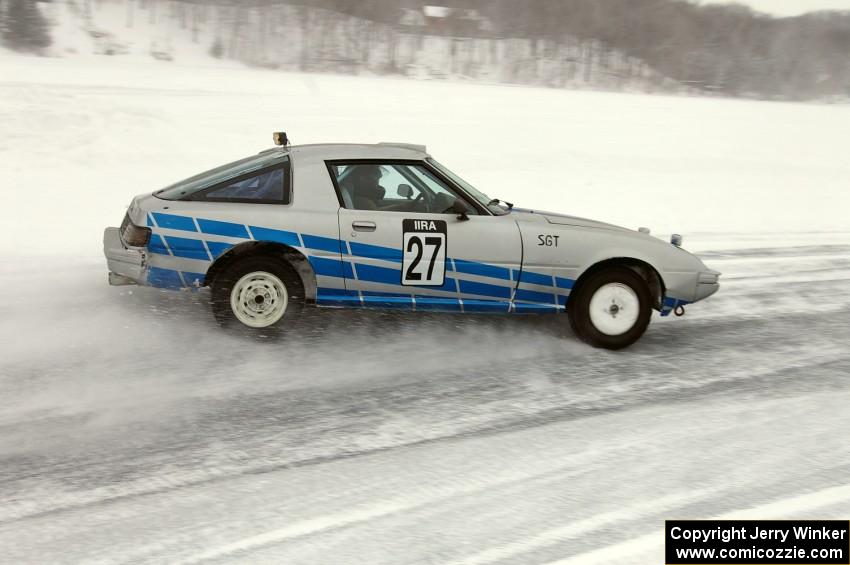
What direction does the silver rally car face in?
to the viewer's right
